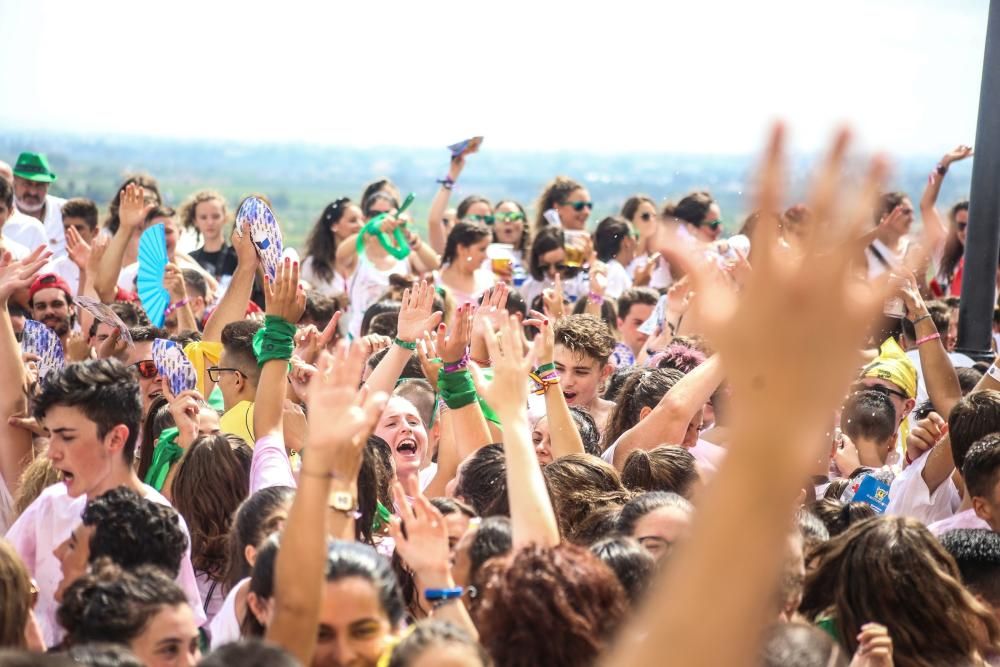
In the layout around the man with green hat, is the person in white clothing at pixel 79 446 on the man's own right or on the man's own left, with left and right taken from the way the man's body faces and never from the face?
on the man's own left

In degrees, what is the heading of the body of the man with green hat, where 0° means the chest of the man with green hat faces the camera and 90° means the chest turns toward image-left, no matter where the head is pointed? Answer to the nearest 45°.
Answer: approximately 45°

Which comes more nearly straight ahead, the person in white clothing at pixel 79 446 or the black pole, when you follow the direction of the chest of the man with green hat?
the person in white clothing

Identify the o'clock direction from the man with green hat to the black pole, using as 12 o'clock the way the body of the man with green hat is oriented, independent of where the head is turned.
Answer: The black pole is roughly at 9 o'clock from the man with green hat.
